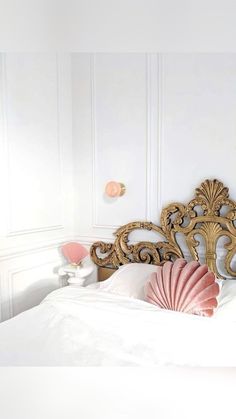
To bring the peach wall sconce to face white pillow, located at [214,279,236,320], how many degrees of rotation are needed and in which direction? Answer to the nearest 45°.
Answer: approximately 90° to its left

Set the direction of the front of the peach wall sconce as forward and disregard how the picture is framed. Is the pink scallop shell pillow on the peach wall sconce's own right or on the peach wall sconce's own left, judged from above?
on the peach wall sconce's own left

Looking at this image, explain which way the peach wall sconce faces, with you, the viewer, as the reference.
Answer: facing the viewer and to the left of the viewer
